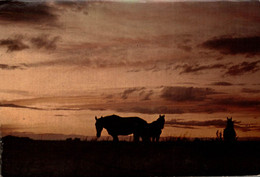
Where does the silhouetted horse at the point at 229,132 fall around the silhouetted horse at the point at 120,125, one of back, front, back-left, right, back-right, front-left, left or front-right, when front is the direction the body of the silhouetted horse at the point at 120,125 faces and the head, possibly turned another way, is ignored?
back

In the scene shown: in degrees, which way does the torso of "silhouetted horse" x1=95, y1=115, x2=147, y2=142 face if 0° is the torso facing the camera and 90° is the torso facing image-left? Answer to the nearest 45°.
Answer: approximately 90°
